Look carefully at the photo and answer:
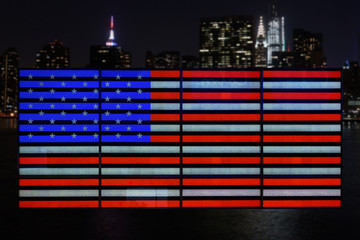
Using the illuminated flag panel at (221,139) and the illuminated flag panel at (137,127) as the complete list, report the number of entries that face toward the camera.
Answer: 2

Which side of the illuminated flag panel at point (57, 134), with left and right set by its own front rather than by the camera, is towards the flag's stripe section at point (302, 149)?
left

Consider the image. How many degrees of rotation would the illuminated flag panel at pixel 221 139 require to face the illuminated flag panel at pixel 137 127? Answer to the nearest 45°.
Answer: approximately 90° to its right

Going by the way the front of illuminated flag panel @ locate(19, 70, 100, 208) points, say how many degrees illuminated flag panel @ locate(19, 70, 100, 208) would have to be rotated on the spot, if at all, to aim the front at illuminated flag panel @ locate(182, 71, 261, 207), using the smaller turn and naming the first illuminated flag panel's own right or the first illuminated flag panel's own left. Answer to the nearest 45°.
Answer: approximately 90° to the first illuminated flag panel's own left

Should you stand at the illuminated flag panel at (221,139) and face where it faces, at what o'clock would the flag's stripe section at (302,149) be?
The flag's stripe section is roughly at 9 o'clock from the illuminated flag panel.

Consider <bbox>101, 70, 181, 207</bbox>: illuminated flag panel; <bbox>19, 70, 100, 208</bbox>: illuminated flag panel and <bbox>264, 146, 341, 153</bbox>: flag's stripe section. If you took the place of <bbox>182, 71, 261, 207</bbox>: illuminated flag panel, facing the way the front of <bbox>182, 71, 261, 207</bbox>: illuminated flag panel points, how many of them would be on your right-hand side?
2

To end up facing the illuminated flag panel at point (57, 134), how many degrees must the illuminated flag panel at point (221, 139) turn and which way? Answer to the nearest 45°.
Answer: approximately 90° to its right

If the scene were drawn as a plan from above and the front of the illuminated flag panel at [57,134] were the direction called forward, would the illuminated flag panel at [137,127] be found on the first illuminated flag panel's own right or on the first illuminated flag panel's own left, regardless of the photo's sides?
on the first illuminated flag panel's own left

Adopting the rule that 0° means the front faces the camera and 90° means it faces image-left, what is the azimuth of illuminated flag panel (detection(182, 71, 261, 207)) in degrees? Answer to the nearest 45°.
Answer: approximately 0°
